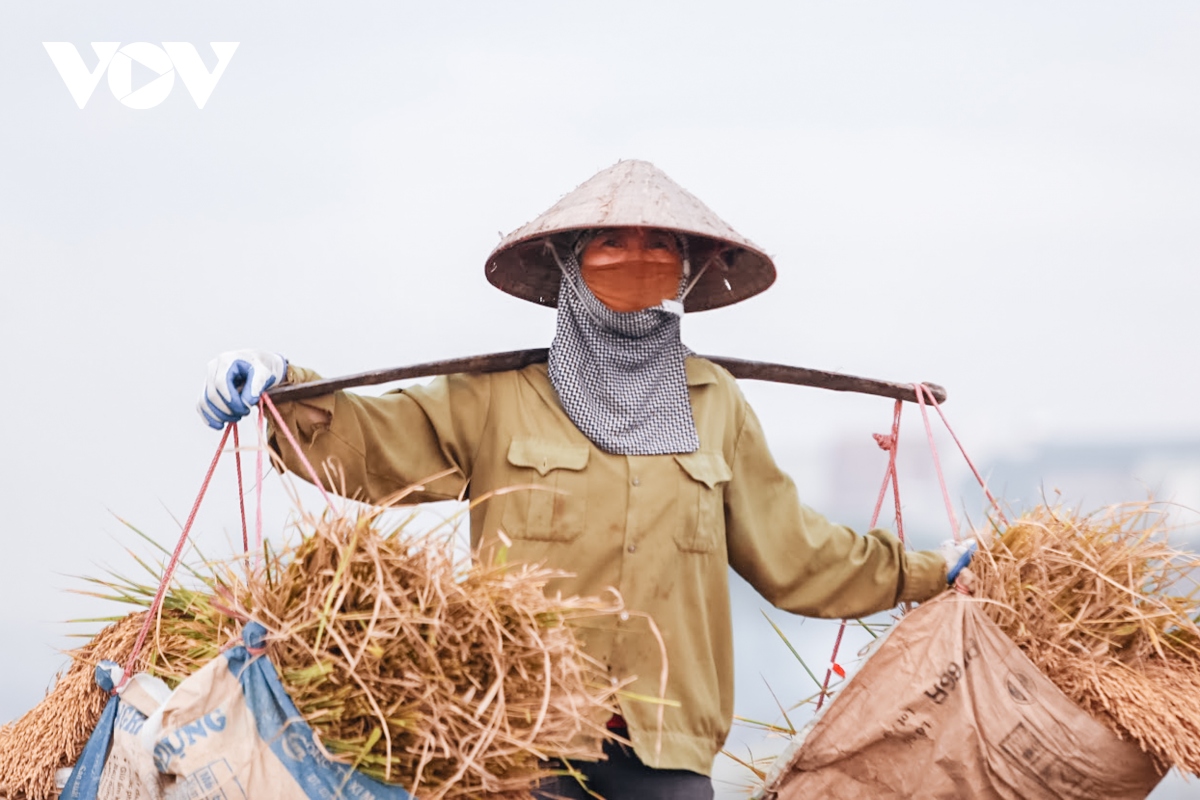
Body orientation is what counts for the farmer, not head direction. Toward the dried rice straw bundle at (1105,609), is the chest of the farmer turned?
no

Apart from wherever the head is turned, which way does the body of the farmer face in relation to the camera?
toward the camera

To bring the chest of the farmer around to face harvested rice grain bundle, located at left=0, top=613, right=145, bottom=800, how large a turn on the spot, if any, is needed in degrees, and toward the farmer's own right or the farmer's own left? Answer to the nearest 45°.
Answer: approximately 90° to the farmer's own right

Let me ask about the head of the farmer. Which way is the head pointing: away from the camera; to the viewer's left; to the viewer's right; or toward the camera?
toward the camera
